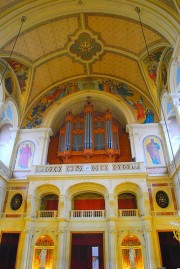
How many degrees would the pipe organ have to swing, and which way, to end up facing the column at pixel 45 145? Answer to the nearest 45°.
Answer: approximately 90° to its right

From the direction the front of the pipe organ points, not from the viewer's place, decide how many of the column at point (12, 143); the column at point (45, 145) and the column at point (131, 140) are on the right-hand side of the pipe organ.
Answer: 2

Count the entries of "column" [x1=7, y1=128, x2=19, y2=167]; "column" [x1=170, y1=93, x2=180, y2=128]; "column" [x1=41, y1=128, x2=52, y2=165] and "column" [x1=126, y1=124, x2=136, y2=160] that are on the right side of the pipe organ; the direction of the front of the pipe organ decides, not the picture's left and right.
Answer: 2

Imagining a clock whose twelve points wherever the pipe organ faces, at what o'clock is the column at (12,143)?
The column is roughly at 3 o'clock from the pipe organ.

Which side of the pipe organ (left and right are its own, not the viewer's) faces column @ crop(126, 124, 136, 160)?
left

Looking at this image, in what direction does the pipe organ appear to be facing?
toward the camera

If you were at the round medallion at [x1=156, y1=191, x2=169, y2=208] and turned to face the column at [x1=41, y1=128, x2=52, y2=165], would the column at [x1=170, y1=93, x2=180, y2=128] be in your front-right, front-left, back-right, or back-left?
back-left
